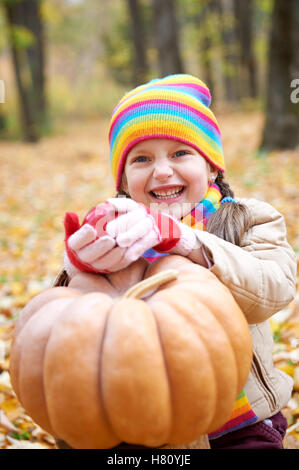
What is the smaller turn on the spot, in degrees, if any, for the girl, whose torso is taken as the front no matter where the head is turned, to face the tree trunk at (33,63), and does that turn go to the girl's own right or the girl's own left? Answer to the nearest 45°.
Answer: approximately 135° to the girl's own right

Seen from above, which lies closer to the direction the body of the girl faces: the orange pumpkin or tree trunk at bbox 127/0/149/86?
the orange pumpkin

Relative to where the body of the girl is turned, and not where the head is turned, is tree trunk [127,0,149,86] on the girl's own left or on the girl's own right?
on the girl's own right

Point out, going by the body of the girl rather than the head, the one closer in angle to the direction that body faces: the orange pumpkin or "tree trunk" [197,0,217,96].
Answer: the orange pumpkin

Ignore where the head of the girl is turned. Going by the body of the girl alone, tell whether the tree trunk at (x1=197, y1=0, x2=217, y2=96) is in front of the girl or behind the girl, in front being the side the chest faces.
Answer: behind

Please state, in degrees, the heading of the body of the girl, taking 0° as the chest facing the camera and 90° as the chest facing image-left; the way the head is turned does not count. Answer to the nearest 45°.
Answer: approximately 45°

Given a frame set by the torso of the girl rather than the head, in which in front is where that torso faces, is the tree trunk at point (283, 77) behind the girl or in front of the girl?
behind

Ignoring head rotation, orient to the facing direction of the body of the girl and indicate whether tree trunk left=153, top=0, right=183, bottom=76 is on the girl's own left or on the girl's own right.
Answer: on the girl's own right
